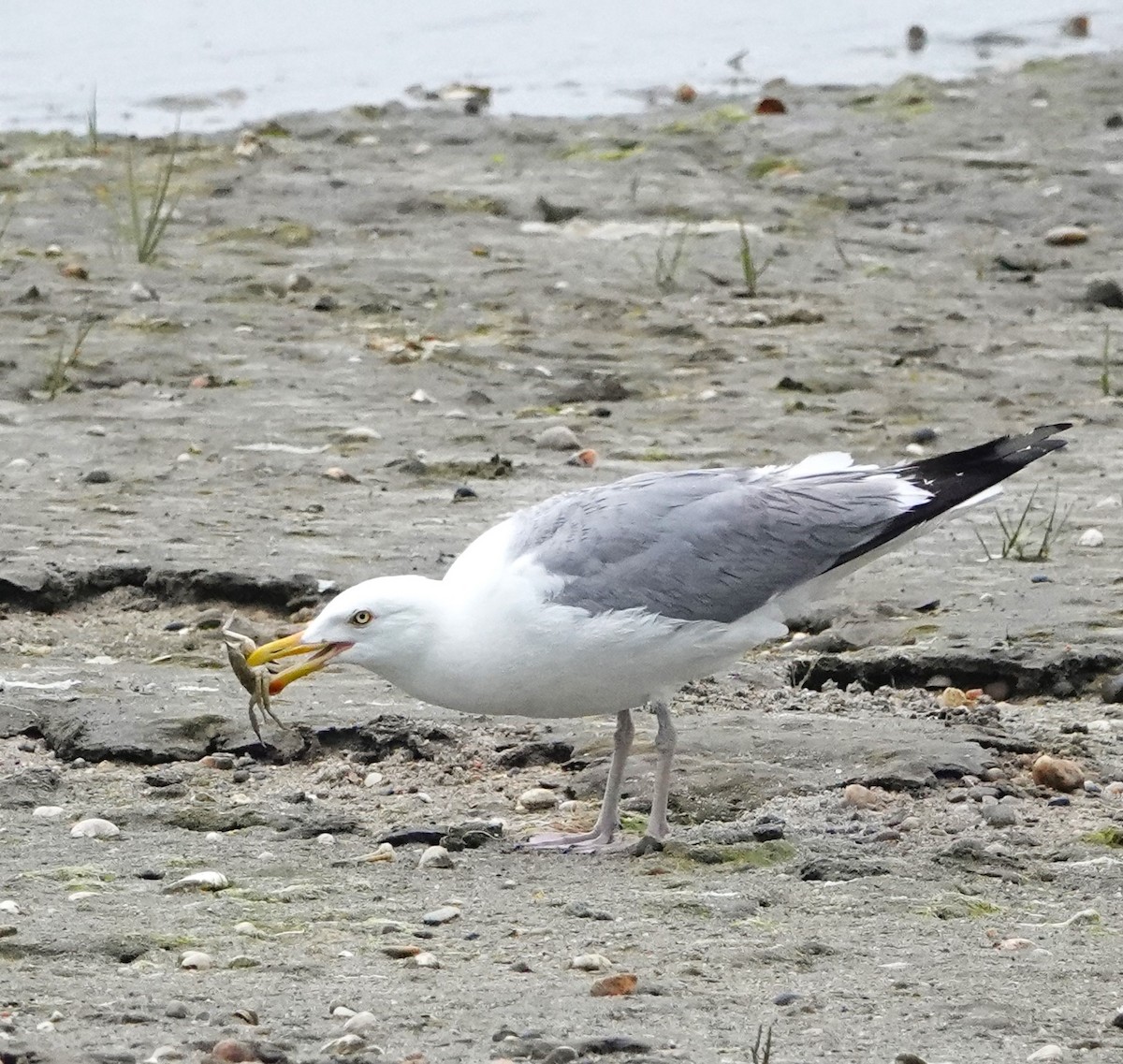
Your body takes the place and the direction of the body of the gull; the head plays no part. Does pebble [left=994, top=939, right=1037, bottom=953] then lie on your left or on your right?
on your left

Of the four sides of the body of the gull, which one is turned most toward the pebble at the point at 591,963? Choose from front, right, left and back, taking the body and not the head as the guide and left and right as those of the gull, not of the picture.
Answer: left

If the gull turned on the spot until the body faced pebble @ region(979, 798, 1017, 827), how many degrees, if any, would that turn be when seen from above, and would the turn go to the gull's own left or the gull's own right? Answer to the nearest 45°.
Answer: approximately 180°

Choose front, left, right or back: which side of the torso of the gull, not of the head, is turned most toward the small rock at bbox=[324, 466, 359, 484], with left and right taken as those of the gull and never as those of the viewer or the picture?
right

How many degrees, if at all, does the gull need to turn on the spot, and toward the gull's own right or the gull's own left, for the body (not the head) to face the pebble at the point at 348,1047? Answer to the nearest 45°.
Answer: approximately 90° to the gull's own left

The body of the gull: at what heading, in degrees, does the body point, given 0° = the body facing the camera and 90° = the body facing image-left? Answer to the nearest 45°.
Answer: approximately 90°

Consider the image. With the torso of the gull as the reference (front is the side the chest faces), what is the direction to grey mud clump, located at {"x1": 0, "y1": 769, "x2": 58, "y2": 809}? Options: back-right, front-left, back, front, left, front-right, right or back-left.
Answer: front

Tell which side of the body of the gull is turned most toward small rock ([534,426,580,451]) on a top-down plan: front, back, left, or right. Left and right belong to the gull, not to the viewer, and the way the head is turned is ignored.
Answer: right

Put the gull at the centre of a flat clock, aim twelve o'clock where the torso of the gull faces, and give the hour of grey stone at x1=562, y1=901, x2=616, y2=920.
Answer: The grey stone is roughly at 9 o'clock from the gull.

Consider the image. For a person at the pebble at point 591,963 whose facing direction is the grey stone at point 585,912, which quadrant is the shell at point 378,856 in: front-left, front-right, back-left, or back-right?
front-left

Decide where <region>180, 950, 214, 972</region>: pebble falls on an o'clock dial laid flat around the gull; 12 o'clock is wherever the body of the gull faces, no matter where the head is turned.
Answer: The pebble is roughly at 10 o'clock from the gull.

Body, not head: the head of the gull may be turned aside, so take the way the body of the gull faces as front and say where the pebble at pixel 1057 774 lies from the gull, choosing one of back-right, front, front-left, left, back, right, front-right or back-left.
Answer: back

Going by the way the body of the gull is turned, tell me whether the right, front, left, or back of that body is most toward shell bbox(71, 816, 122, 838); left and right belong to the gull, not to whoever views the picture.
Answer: front

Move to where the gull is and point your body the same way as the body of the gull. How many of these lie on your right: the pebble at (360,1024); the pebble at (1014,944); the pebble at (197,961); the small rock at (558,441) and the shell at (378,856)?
1

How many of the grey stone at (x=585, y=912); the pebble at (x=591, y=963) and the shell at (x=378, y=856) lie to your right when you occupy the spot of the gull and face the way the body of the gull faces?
0

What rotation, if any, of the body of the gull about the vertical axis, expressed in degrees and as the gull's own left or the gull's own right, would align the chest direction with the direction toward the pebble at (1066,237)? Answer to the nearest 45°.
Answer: approximately 90° to the gull's own right

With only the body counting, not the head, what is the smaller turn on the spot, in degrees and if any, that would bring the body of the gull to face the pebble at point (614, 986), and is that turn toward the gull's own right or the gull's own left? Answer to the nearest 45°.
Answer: approximately 90° to the gull's own left
